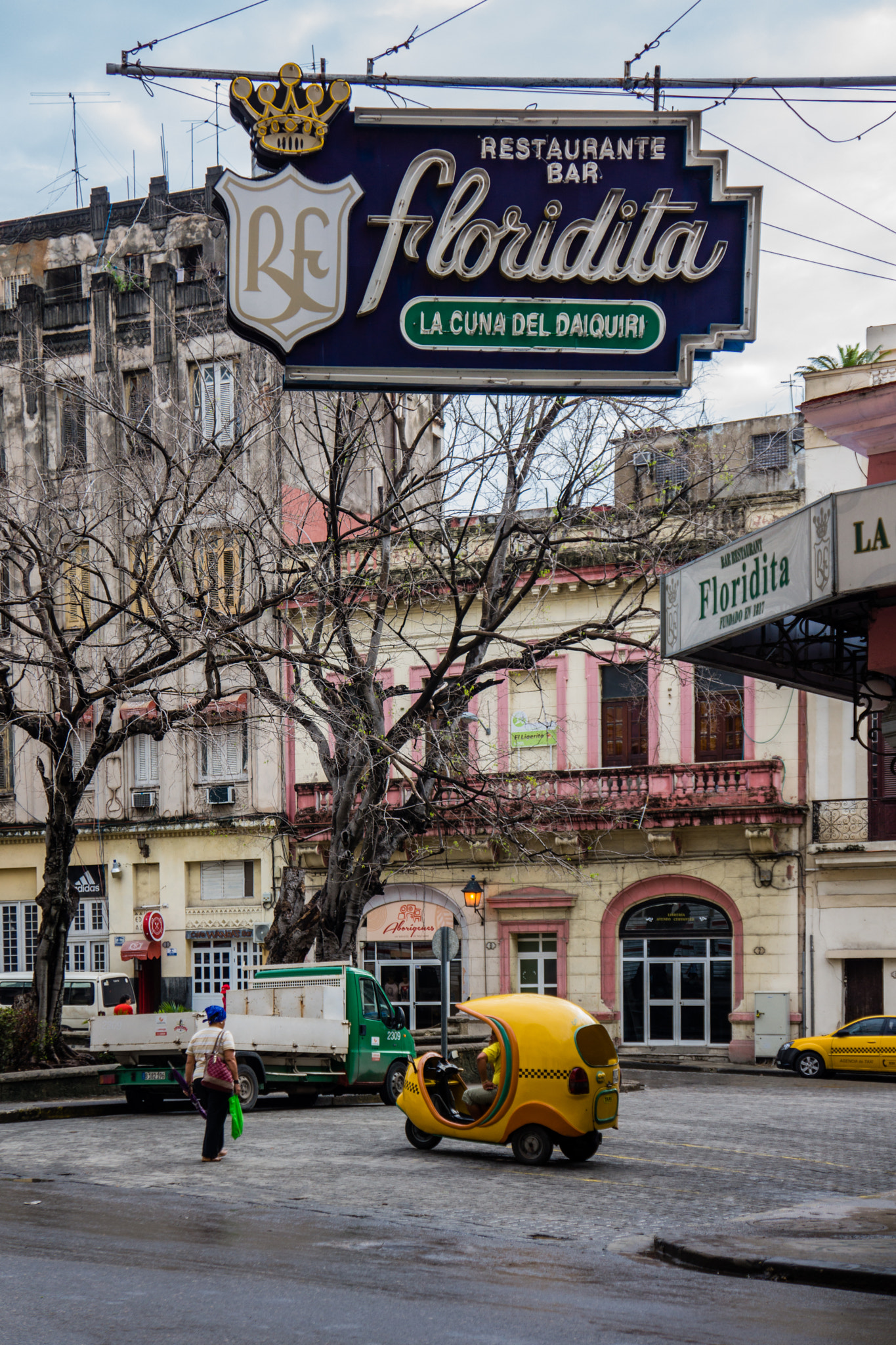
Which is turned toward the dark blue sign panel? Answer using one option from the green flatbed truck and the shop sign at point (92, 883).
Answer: the shop sign

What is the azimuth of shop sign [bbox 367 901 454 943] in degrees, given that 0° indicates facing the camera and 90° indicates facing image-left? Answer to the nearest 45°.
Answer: approximately 0°

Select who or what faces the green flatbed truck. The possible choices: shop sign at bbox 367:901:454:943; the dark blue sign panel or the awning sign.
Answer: the shop sign

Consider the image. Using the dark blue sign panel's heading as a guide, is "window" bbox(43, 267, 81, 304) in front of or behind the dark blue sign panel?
behind

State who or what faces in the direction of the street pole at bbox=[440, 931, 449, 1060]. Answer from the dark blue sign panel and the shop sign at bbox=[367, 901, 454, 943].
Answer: the shop sign

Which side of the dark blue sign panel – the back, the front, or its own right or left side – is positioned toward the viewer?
front

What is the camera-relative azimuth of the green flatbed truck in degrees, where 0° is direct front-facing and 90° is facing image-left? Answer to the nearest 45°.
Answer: approximately 225°

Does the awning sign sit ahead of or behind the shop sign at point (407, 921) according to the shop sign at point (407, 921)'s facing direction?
ahead

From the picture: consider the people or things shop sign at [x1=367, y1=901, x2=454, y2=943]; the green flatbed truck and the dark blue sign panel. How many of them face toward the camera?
2

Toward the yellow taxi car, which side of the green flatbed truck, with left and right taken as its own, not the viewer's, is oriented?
front

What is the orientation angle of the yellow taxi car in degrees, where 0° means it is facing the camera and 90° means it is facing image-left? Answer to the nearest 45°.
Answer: approximately 90°

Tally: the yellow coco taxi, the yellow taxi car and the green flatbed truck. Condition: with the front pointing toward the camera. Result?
0

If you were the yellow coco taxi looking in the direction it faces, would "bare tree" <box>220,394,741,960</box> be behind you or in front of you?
in front
